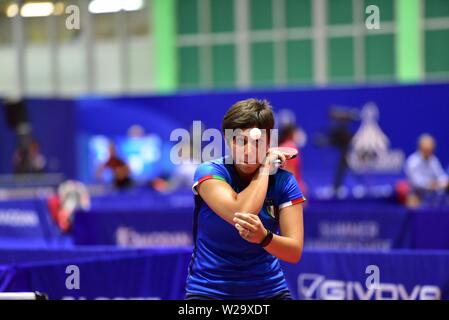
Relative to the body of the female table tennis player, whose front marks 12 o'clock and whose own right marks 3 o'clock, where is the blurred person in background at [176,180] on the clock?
The blurred person in background is roughly at 6 o'clock from the female table tennis player.

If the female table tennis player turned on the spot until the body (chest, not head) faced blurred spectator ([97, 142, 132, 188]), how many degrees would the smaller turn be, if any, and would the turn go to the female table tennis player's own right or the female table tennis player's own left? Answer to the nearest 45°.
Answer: approximately 180°

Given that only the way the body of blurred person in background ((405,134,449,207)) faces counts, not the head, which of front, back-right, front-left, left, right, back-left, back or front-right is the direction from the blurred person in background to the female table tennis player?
front

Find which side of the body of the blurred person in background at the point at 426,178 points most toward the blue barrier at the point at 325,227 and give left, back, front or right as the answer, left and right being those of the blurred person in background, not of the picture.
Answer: right

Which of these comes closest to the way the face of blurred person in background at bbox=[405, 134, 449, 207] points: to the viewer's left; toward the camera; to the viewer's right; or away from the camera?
toward the camera

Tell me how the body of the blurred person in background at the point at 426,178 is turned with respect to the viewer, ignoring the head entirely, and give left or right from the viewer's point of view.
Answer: facing the viewer

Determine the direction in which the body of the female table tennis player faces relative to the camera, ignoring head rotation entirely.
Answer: toward the camera
